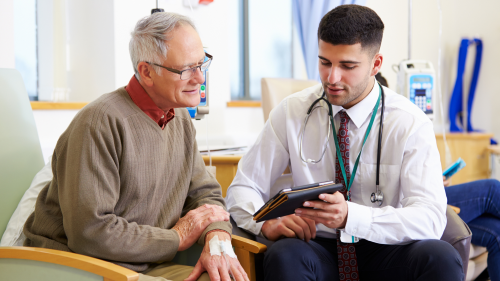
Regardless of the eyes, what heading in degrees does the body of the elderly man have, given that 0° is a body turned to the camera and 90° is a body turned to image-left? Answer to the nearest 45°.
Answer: approximately 315°

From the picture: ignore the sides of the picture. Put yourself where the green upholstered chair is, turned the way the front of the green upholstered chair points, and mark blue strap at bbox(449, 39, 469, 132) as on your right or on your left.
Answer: on your left

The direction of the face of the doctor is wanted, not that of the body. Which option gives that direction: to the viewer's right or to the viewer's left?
to the viewer's left

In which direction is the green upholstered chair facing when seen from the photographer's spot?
facing the viewer and to the right of the viewer
